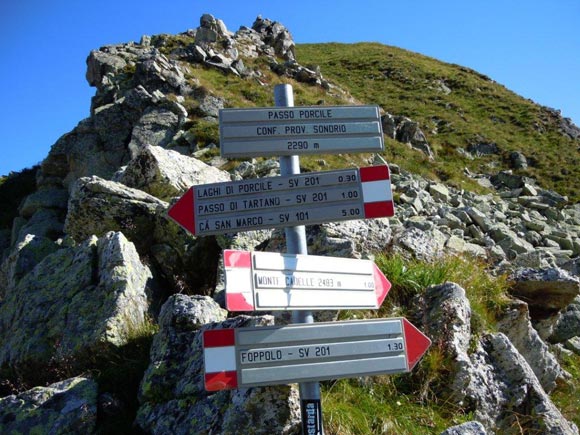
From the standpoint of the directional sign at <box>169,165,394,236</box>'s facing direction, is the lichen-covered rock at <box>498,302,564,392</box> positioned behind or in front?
behind

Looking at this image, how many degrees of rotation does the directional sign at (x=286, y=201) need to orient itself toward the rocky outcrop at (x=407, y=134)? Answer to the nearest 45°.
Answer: approximately 180°

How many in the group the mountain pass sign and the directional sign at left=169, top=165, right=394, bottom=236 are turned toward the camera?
2

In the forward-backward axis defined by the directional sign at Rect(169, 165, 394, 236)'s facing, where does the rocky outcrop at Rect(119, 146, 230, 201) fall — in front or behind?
behind

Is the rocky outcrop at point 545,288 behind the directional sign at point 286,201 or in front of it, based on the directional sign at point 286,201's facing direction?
behind

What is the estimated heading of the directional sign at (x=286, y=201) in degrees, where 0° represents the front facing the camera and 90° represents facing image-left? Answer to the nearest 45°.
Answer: approximately 0°

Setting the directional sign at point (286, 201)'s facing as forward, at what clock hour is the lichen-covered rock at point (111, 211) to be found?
The lichen-covered rock is roughly at 5 o'clock from the directional sign.

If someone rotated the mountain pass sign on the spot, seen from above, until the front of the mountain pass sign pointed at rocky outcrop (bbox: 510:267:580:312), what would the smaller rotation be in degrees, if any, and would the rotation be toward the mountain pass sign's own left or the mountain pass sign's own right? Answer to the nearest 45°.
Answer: approximately 135° to the mountain pass sign's own left
